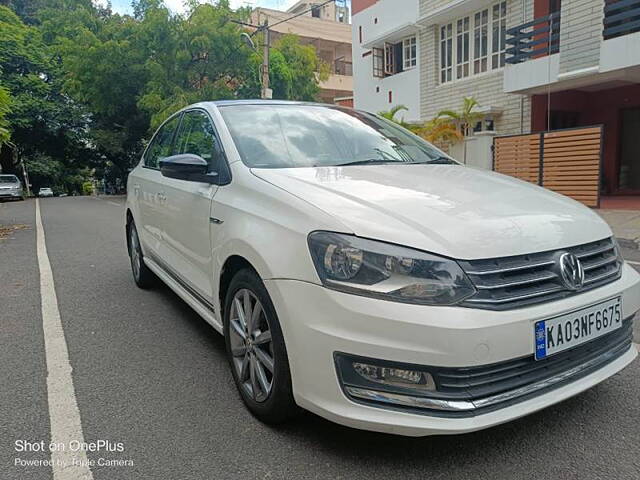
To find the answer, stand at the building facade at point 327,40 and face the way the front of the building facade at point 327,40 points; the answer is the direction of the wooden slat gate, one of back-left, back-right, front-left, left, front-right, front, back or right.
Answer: front-left

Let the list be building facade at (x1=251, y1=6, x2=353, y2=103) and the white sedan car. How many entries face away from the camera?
0

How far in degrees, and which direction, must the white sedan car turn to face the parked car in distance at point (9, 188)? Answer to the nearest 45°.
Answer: approximately 180°

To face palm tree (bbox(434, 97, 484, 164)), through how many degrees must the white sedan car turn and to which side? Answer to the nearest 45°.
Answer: approximately 135° to its left

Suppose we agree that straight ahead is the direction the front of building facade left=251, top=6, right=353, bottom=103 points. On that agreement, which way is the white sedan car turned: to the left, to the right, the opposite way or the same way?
to the left

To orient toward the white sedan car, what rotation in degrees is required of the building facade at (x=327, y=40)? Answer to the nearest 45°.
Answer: approximately 45° to its left

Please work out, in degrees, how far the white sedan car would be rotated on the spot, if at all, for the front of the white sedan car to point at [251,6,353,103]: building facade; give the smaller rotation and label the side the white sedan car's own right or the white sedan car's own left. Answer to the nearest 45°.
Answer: approximately 135° to the white sedan car's own left

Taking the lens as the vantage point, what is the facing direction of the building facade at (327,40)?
facing the viewer and to the left of the viewer

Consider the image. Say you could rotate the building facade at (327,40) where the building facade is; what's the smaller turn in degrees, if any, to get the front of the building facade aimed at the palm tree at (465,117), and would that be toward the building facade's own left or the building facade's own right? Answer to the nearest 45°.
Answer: approximately 45° to the building facade's own left

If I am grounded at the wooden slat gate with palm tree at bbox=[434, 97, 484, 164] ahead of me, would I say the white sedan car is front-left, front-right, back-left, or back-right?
back-left

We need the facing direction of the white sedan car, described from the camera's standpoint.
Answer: facing the viewer and to the right of the viewer
